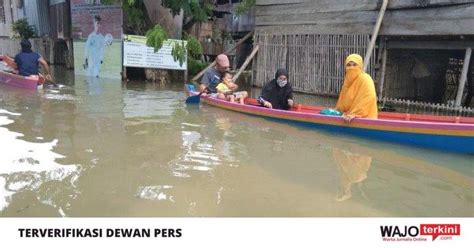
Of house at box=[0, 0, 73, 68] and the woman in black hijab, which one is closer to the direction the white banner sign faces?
the woman in black hijab

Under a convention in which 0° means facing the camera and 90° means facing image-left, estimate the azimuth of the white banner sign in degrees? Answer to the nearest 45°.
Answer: approximately 0°

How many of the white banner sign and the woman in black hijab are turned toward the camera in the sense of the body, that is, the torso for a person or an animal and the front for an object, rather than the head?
2
